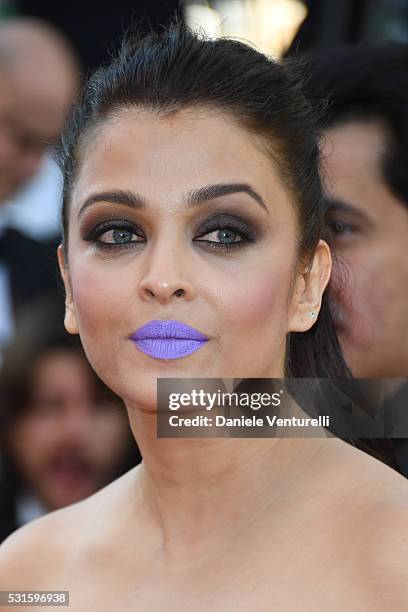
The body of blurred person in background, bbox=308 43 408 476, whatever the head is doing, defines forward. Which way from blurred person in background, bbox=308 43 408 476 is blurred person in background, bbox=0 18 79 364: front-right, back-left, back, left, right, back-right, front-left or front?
right

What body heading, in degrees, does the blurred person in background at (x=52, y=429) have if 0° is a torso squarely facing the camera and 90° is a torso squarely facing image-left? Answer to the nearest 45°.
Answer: approximately 0°

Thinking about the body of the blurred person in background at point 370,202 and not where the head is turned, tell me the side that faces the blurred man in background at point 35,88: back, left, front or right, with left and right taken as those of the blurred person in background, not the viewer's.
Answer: right

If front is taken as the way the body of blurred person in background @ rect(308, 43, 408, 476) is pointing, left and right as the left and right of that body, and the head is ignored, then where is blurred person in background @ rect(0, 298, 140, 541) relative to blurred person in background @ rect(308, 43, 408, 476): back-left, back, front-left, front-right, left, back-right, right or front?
right

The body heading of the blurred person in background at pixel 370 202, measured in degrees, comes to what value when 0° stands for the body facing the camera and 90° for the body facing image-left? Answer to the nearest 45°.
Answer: approximately 45°
